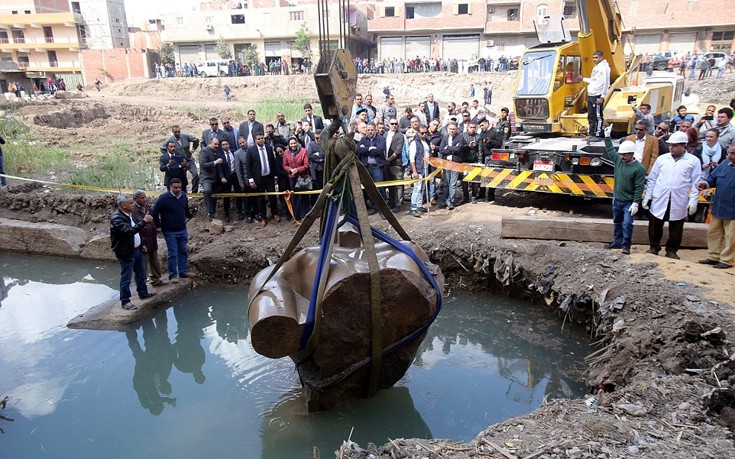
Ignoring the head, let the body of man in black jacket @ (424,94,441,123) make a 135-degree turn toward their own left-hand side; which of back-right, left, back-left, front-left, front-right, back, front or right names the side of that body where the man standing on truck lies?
right

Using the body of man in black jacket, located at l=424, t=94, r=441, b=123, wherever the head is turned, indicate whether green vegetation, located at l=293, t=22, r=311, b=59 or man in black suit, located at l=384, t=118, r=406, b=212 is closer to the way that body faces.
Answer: the man in black suit

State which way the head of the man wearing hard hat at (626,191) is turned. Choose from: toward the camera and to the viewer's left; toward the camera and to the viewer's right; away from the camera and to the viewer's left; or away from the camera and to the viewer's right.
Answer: toward the camera and to the viewer's left

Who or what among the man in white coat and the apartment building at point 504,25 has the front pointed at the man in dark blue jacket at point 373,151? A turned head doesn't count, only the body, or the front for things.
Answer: the apartment building

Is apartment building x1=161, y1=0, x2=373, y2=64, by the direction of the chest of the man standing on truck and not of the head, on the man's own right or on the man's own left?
on the man's own right

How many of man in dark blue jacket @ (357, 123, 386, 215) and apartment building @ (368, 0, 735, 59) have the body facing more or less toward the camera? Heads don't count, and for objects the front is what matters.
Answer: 2

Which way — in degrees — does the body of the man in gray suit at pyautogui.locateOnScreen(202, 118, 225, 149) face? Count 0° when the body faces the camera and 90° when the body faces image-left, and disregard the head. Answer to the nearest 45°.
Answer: approximately 0°

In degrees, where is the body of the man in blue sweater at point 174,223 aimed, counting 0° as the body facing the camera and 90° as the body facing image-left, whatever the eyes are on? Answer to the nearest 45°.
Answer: approximately 315°

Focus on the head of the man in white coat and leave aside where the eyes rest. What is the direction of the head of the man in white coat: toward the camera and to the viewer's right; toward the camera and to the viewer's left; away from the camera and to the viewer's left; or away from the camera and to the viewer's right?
toward the camera and to the viewer's left
